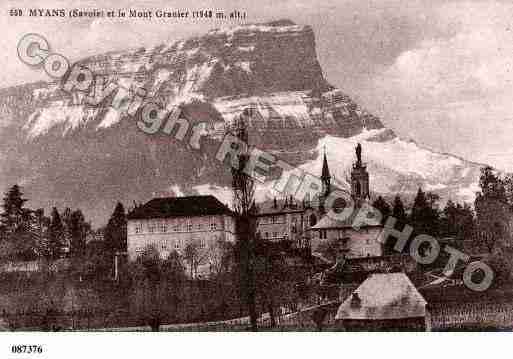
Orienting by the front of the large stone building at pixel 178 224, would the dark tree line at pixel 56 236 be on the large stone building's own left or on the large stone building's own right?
on the large stone building's own right

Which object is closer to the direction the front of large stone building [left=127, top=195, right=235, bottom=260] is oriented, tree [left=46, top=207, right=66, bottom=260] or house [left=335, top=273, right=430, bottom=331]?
the house

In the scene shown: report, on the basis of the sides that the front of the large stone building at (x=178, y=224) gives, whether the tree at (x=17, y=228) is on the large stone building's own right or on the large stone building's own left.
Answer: on the large stone building's own right

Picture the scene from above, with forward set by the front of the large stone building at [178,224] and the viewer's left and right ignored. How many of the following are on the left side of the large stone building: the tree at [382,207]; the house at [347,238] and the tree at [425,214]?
3

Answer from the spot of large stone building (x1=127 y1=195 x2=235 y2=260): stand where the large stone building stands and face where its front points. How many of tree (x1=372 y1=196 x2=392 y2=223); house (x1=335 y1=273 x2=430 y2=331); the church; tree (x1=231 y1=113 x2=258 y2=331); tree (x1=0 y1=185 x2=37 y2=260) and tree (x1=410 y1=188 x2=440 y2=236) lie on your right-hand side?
1

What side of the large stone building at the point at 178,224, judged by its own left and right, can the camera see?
front

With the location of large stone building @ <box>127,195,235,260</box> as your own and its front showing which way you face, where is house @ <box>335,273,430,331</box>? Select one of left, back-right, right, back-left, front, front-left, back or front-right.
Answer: front-left

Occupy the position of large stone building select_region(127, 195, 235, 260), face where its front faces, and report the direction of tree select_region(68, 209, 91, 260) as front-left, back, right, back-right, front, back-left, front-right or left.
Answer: right

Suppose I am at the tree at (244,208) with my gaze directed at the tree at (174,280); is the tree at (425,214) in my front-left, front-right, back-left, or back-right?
back-right
